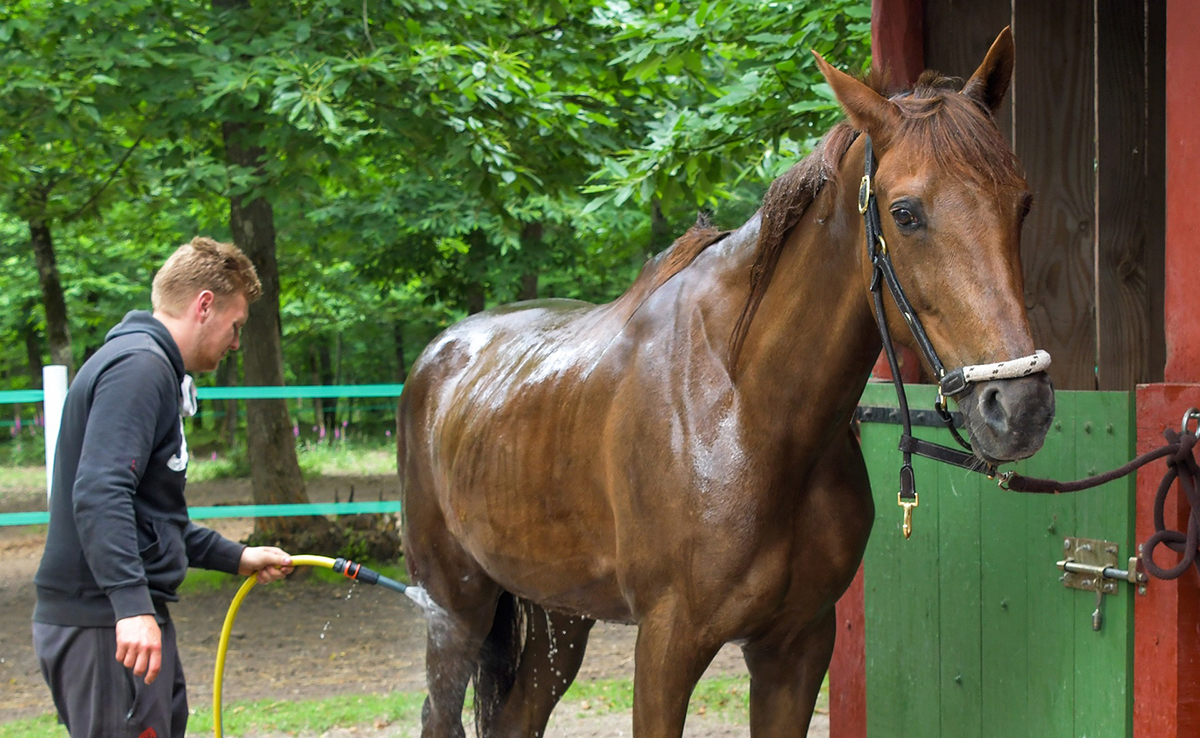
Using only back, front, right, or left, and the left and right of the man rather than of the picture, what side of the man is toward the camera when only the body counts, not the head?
right

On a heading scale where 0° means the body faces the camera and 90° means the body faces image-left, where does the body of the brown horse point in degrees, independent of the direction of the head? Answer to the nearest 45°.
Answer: approximately 315°

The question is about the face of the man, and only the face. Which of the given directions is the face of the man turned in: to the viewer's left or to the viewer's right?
to the viewer's right

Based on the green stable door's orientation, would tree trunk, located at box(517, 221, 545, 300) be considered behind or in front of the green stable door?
behind

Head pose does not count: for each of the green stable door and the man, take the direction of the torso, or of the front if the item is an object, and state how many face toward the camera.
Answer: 1

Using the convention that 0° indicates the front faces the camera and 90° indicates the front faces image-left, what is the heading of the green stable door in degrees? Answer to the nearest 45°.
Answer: approximately 0°

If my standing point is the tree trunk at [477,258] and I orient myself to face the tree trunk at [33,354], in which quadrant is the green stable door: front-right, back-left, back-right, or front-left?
back-left

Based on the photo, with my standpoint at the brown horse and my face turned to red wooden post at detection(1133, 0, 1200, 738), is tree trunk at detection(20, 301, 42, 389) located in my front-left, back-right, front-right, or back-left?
back-left

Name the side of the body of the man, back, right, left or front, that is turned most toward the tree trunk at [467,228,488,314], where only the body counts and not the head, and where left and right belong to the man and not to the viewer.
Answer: left

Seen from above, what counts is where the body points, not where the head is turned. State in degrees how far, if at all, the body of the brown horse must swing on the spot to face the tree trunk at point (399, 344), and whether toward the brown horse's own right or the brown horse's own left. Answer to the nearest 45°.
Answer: approximately 135° to the brown horse's own left

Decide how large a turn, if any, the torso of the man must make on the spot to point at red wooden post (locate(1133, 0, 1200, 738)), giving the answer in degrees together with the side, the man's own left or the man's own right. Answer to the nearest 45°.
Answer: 0° — they already face it

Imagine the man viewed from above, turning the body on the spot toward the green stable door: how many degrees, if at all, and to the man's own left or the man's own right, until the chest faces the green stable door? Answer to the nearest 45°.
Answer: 0° — they already face it

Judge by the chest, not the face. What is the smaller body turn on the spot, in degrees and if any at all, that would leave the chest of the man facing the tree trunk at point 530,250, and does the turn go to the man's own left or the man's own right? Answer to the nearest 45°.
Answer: approximately 45° to the man's own left
